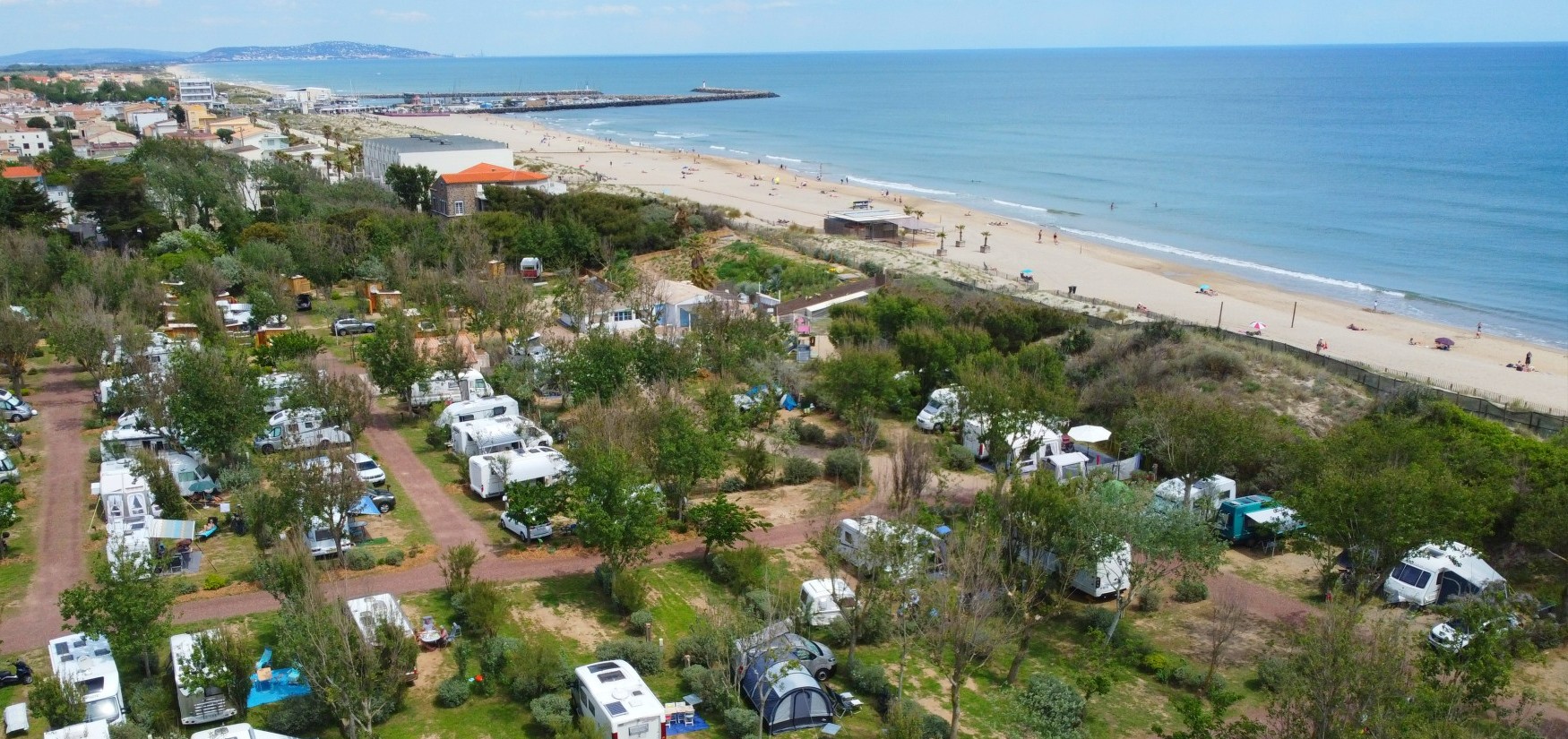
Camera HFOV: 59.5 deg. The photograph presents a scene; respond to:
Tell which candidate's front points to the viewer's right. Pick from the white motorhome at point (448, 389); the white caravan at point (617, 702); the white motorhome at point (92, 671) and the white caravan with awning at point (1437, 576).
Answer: the white motorhome at point (448, 389)

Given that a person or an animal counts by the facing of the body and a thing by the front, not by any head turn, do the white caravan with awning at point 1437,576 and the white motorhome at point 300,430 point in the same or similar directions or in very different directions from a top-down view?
same or similar directions

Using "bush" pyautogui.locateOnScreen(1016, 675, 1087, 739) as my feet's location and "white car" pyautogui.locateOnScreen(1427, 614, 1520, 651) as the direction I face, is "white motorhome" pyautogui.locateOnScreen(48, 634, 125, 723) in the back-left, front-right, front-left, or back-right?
back-left

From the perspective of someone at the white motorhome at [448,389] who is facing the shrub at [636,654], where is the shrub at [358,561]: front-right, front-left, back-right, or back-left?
front-right

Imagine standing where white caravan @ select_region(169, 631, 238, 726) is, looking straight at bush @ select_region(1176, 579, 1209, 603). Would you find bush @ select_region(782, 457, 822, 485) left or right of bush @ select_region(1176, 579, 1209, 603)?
left

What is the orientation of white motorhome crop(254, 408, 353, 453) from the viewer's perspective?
to the viewer's left

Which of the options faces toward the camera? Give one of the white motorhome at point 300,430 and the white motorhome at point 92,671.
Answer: the white motorhome at point 92,671

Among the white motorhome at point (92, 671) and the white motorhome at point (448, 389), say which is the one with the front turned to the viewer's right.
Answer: the white motorhome at point (448, 389)

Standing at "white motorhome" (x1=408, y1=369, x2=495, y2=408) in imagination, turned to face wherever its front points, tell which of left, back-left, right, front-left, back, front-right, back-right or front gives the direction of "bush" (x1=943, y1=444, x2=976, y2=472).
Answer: front-right

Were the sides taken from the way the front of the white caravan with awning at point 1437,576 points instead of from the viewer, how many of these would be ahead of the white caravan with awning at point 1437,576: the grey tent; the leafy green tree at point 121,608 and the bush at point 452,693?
3

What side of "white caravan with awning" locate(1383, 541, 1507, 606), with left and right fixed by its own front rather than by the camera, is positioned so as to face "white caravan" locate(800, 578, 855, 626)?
front

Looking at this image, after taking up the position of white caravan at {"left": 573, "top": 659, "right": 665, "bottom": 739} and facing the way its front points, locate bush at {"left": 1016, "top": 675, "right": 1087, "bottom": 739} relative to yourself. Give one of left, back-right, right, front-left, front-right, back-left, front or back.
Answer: back-right

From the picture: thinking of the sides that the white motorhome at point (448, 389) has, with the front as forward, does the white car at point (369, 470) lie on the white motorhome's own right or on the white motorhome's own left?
on the white motorhome's own right

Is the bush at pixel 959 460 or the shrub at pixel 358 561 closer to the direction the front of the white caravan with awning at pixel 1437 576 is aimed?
the shrub

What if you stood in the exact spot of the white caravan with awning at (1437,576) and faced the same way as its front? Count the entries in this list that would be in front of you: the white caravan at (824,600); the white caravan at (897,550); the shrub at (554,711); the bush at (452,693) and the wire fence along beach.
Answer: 4

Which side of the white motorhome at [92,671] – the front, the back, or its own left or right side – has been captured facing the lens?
front
